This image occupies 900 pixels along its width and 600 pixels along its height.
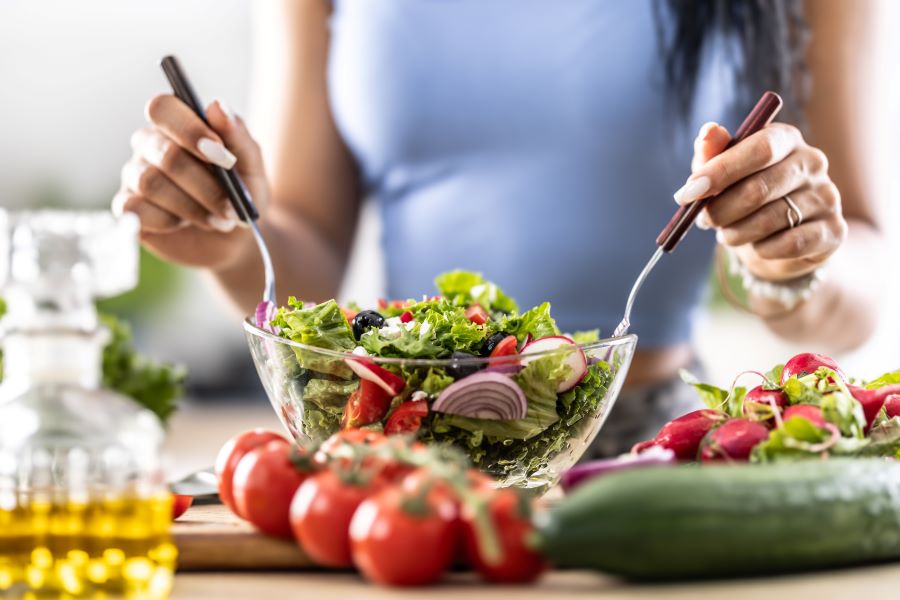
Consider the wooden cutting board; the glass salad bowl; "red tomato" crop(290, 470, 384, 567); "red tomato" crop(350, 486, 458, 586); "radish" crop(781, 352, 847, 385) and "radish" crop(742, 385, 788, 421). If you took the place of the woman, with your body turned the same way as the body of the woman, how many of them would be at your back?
0

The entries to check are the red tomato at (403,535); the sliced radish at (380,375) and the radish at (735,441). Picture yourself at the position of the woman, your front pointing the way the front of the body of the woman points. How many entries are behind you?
0

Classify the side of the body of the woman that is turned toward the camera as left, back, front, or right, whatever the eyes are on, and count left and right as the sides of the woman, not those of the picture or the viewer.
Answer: front

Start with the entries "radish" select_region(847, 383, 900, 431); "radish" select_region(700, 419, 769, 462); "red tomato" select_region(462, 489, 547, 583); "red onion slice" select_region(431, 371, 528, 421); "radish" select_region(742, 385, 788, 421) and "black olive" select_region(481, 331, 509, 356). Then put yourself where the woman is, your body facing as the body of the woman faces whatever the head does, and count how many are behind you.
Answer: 0

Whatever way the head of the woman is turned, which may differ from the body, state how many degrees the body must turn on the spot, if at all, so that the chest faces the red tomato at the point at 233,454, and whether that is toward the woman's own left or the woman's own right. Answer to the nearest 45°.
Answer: approximately 45° to the woman's own right

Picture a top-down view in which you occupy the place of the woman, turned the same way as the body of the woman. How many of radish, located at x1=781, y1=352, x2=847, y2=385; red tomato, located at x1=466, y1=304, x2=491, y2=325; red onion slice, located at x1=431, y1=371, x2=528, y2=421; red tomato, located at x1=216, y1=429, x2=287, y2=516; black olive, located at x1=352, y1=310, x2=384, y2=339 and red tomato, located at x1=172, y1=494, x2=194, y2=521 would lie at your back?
0

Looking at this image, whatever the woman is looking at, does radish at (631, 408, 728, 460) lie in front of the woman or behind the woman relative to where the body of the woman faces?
in front

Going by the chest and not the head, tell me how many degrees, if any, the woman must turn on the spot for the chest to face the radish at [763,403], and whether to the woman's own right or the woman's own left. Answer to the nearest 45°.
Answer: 0° — they already face it

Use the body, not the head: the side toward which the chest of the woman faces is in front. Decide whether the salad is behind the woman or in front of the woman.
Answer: in front

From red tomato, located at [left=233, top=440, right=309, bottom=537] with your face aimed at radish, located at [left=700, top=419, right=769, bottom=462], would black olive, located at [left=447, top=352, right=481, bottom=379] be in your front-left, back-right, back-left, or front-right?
front-left

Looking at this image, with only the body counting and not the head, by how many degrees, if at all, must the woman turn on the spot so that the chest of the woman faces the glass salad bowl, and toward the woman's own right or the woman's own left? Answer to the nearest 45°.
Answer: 0° — they already face it

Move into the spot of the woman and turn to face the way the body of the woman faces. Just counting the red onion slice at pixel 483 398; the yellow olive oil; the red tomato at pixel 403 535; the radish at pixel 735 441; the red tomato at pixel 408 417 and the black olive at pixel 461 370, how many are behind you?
0

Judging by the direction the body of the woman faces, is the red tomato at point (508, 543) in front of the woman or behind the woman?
in front

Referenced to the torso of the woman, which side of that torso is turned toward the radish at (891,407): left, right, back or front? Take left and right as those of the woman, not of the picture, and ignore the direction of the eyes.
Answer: front
